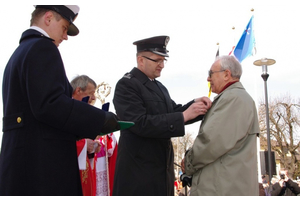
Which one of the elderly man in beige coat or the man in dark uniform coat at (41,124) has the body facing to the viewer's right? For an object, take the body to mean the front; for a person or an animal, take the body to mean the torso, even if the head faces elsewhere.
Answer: the man in dark uniform coat

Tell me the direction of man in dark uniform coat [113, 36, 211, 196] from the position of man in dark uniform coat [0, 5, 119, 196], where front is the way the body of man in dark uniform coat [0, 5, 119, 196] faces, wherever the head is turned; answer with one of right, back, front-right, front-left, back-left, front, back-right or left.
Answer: front-left

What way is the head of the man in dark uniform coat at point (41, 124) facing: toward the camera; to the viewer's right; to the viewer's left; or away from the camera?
to the viewer's right

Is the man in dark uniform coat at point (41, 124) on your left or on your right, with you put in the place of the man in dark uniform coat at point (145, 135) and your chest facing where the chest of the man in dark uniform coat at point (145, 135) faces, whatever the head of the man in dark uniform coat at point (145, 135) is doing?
on your right

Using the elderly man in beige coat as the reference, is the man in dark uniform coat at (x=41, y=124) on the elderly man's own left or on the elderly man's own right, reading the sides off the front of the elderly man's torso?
on the elderly man's own left

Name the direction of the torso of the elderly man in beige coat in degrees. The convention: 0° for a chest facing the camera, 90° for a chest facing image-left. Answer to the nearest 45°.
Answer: approximately 90°

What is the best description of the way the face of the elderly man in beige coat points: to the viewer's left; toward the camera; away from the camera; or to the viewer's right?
to the viewer's left

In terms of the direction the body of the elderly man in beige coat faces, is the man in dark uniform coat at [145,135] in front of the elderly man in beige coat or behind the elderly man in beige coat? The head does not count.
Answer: in front

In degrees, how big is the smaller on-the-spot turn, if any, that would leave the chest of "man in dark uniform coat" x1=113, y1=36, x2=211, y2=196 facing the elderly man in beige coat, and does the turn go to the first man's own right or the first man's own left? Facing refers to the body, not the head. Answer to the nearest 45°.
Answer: approximately 45° to the first man's own left

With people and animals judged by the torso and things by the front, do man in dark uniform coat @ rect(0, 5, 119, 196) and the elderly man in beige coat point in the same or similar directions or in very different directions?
very different directions

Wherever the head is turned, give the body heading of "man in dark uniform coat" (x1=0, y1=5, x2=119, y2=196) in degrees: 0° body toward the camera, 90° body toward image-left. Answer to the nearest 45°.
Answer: approximately 270°
